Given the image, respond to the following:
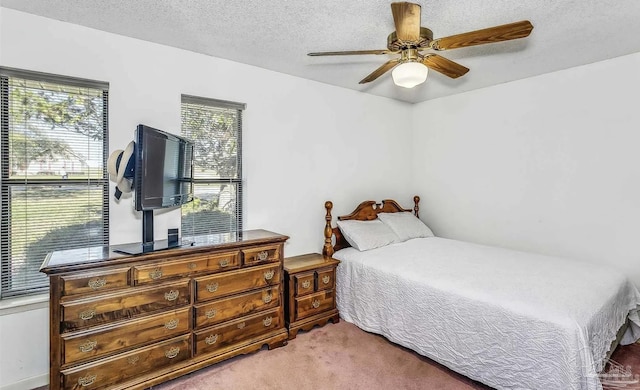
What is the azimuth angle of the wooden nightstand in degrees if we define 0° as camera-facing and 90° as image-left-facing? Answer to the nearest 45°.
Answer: approximately 315°

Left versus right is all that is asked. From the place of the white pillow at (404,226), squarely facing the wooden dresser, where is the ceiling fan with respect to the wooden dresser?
left

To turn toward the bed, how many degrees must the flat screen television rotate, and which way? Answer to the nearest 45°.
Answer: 0° — it already faces it

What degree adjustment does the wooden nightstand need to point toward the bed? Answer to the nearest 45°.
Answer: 0° — it already faces it

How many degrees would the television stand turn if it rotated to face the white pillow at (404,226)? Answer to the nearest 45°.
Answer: approximately 45° to its left

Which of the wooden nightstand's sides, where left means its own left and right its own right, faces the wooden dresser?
right

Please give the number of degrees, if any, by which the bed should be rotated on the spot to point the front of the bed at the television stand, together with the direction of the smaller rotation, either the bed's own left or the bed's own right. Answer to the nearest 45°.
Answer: approximately 90° to the bed's own right

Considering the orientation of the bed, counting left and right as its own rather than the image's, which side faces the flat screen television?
right

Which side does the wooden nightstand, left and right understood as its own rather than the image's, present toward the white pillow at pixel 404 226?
left

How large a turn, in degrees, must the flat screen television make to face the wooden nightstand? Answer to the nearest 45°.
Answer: approximately 45° to its left

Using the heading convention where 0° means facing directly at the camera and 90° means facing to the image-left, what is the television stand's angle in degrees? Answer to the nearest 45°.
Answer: approximately 315°
